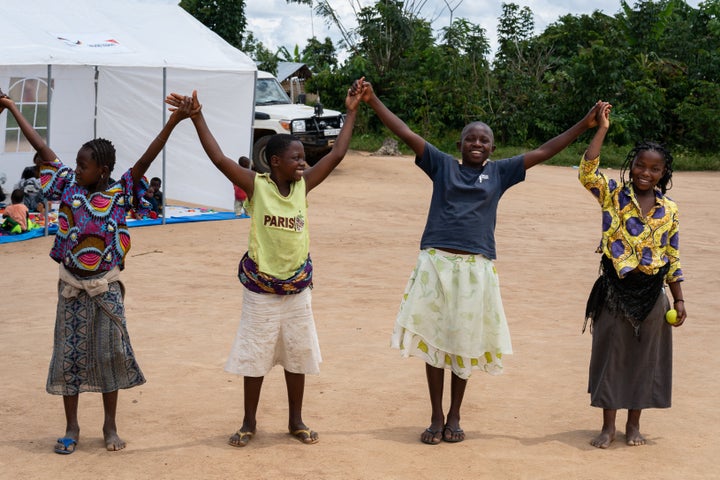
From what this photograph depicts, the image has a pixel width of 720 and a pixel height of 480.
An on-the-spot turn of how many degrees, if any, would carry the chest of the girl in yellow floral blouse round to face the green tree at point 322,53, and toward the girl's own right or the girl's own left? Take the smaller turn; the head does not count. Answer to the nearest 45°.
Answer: approximately 135° to the girl's own right

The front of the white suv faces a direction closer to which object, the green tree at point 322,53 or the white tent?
the white tent

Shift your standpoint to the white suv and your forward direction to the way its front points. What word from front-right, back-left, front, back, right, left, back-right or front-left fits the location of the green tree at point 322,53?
back-left

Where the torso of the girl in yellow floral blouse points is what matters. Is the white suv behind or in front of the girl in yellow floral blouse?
behind

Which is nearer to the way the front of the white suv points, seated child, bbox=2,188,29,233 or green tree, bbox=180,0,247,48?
the seated child

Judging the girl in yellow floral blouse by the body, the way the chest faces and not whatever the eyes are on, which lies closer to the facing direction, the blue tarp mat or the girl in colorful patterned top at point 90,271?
the girl in colorful patterned top

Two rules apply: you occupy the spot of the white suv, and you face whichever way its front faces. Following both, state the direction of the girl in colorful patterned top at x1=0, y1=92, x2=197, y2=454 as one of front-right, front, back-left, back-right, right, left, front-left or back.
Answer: front-right

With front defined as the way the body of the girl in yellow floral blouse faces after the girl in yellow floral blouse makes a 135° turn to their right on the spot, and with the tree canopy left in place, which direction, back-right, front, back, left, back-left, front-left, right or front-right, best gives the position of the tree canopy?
front-right

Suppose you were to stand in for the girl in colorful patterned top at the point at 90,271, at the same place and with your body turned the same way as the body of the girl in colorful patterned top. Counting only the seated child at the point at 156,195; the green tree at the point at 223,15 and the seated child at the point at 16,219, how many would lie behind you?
3

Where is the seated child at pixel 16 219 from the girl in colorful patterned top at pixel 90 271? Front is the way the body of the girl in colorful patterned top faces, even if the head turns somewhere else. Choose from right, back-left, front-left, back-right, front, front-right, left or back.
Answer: back

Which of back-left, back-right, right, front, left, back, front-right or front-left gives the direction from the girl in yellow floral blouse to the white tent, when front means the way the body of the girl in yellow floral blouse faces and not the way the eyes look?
back-right

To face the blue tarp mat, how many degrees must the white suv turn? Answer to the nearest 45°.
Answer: approximately 45° to its right
